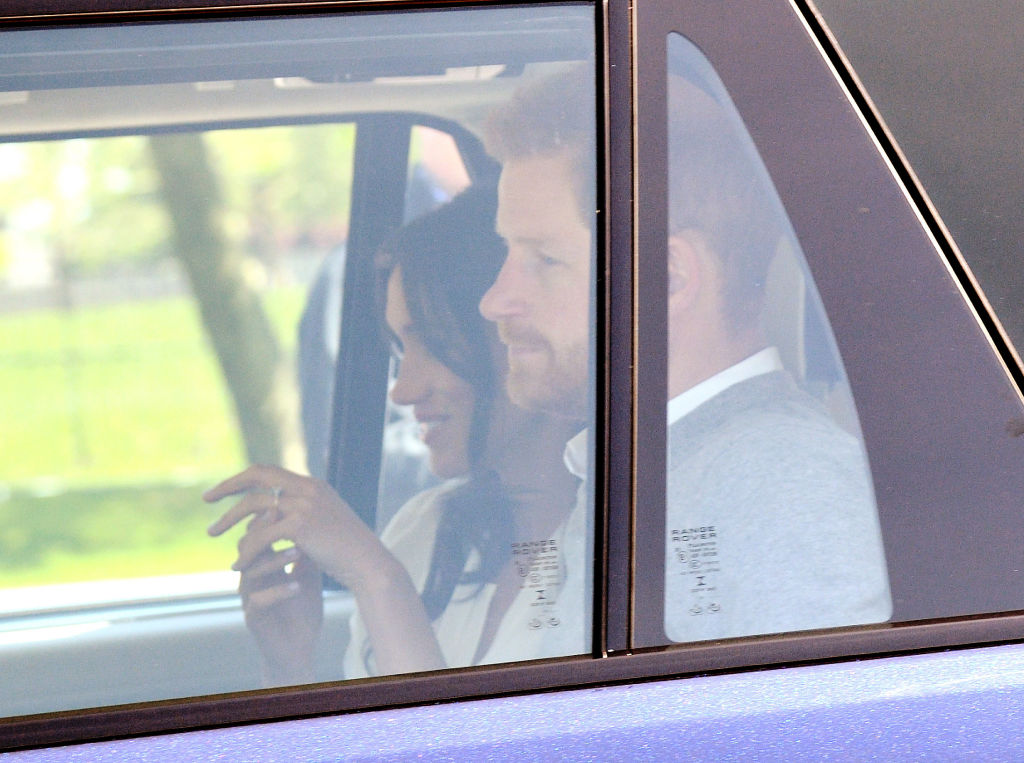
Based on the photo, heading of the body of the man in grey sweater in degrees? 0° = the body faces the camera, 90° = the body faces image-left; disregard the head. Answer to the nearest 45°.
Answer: approximately 90°

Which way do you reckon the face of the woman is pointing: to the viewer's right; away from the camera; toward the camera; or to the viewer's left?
to the viewer's left
